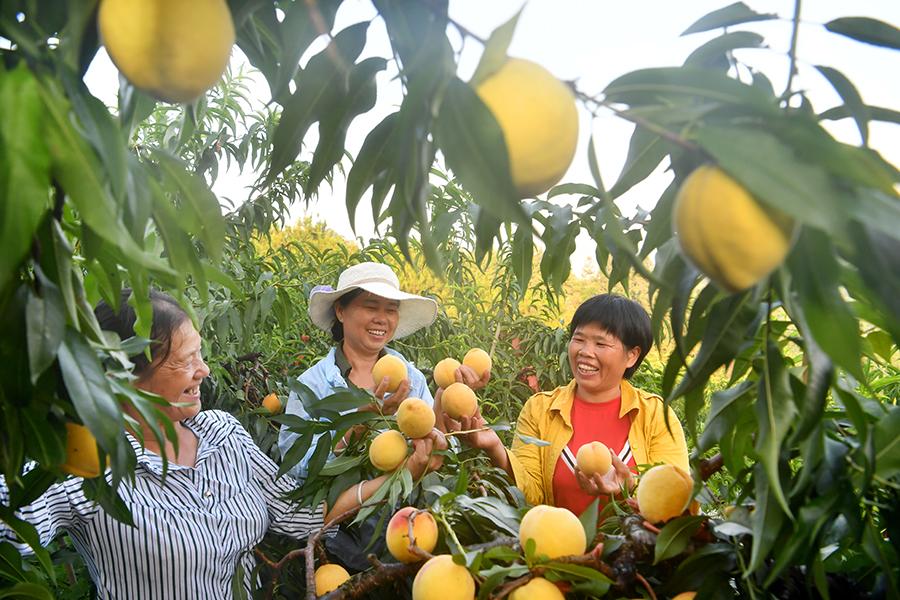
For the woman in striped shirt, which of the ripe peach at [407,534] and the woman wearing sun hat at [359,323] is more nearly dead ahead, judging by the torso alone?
the ripe peach

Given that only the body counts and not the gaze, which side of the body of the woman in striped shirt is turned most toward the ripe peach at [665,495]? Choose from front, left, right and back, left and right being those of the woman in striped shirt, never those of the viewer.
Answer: front

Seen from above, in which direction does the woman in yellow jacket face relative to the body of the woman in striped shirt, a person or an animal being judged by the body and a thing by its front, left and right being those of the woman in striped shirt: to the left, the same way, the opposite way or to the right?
to the right

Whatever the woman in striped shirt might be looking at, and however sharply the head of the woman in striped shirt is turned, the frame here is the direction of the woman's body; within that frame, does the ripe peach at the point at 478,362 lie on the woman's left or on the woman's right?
on the woman's left

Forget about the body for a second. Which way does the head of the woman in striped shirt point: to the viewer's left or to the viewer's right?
to the viewer's right

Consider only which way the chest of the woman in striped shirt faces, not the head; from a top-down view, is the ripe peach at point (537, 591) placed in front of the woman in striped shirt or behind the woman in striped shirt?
in front

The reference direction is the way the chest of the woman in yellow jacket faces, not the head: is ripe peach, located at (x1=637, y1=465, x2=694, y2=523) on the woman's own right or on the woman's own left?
on the woman's own left

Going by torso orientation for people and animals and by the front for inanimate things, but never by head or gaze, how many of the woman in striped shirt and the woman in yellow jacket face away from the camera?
0

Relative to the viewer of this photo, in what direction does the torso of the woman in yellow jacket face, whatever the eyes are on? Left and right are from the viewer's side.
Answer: facing the viewer and to the left of the viewer

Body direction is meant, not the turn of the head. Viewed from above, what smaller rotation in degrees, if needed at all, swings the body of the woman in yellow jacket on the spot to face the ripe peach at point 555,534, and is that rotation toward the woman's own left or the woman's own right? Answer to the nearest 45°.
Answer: approximately 45° to the woman's own left

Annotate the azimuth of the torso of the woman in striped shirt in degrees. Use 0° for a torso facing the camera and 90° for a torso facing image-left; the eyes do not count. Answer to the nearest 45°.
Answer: approximately 315°

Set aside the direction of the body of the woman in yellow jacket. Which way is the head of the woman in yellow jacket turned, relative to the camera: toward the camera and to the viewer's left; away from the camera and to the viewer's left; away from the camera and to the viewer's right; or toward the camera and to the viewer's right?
toward the camera and to the viewer's left
